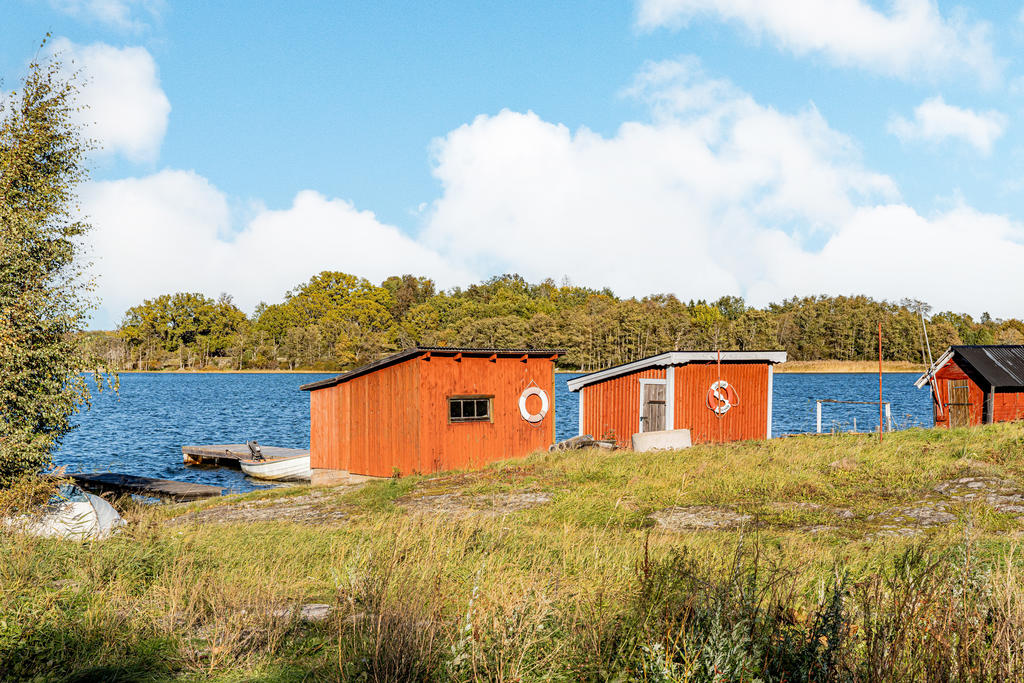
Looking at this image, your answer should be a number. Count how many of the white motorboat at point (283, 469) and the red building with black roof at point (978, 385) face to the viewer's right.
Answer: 1

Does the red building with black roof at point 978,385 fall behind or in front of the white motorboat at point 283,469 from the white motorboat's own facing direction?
in front

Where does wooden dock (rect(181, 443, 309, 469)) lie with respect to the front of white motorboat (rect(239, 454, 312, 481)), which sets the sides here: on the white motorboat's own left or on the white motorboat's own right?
on the white motorboat's own left

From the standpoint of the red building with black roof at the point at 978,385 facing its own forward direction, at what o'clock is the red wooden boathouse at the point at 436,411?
The red wooden boathouse is roughly at 12 o'clock from the red building with black roof.

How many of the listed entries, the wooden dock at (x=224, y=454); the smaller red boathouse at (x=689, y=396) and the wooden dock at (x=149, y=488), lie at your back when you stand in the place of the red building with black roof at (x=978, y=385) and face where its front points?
0

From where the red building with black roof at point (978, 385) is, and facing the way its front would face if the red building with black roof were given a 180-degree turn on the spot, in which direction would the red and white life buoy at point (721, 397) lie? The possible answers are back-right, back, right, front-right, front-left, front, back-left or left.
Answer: back

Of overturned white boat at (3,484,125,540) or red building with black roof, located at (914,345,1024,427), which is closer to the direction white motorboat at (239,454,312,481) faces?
the red building with black roof

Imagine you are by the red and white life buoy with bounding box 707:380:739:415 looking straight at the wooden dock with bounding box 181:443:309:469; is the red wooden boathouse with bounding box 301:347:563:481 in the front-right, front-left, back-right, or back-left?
front-left

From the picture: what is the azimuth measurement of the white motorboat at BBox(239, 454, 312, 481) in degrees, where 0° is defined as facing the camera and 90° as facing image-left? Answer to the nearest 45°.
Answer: approximately 270°

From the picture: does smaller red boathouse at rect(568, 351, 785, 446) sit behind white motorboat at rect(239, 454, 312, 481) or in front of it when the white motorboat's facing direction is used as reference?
in front

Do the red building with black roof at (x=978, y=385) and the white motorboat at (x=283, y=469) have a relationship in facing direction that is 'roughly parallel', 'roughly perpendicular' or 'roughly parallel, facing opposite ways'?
roughly parallel, facing opposite ways

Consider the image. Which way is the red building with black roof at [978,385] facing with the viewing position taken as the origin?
facing the viewer and to the left of the viewer

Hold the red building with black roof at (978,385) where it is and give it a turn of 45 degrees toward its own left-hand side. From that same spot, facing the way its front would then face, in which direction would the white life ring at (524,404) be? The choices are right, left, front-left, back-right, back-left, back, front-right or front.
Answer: front-right
